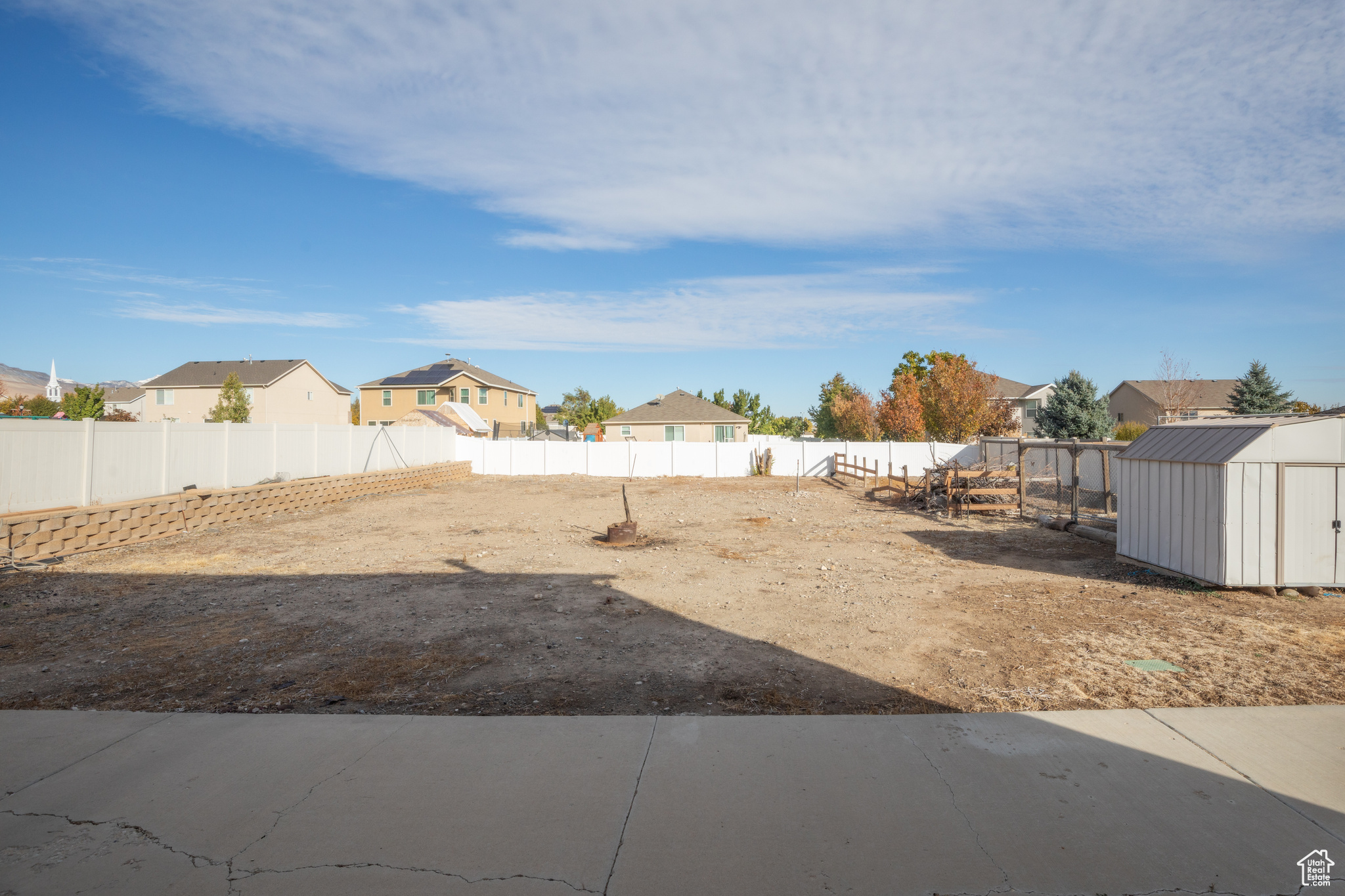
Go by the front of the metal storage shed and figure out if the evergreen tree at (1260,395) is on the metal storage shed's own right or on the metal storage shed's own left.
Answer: on the metal storage shed's own left

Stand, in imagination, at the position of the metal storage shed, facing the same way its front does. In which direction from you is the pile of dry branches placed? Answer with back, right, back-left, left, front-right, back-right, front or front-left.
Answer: back

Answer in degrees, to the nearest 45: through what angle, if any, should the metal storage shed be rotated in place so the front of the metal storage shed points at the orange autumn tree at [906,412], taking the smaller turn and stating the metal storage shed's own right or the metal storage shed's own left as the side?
approximately 180°

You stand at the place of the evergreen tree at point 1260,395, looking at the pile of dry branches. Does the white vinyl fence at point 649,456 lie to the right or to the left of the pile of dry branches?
right

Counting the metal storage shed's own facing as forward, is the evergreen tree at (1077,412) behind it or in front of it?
behind

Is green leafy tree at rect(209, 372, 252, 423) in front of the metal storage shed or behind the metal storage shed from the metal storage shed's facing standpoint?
behind

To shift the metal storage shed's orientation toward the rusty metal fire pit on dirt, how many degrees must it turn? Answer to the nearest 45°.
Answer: approximately 135° to its right

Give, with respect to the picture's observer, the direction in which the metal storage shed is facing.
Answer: facing the viewer and to the right of the viewer

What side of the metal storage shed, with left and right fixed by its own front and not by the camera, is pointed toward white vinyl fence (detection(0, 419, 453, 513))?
right
